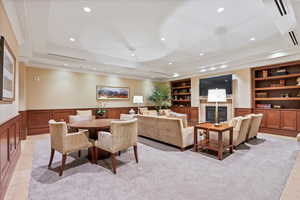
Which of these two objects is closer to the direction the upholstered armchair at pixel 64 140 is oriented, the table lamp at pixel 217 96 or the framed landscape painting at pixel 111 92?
the framed landscape painting

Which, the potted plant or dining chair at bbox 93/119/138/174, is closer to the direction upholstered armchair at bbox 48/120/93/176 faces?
the potted plant

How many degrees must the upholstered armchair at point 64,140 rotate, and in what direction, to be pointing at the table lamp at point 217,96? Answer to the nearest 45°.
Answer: approximately 45° to its right

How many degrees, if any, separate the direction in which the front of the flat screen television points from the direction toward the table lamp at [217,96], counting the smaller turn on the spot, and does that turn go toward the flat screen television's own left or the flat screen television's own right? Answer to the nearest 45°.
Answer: approximately 45° to the flat screen television's own left

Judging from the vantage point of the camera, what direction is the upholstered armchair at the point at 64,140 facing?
facing away from the viewer and to the right of the viewer

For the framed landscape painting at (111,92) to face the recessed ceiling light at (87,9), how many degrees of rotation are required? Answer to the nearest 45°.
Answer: approximately 45° to its right

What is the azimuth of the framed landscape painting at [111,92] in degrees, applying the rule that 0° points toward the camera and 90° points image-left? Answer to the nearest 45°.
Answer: approximately 315°
